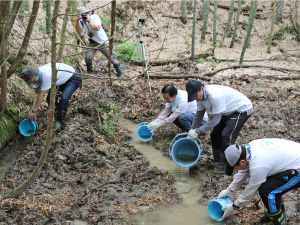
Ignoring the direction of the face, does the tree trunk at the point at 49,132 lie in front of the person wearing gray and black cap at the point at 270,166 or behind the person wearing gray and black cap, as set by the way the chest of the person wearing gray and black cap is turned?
in front

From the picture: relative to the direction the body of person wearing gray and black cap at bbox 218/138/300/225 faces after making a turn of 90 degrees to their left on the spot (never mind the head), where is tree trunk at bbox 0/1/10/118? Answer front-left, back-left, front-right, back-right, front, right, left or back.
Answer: right

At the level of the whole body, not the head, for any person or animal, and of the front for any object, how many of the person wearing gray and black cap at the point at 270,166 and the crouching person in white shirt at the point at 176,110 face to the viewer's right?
0

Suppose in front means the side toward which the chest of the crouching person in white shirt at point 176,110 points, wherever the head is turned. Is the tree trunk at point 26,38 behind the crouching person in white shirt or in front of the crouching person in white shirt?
in front

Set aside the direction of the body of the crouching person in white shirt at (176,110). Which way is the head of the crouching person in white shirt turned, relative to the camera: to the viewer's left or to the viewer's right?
to the viewer's left

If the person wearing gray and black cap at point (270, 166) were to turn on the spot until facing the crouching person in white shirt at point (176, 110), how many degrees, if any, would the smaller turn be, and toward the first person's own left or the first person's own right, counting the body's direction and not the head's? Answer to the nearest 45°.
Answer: approximately 45° to the first person's own right

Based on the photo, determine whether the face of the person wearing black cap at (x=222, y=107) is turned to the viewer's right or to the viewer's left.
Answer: to the viewer's left

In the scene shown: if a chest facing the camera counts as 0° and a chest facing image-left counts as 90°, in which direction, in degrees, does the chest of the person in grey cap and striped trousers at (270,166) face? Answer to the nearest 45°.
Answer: approximately 90°

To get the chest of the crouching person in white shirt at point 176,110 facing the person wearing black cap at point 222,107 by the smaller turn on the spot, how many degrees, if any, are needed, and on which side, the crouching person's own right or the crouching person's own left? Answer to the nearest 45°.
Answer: approximately 90° to the crouching person's own left

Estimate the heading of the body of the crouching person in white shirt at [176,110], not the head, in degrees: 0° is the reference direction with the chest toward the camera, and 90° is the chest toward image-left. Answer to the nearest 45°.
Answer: approximately 45°

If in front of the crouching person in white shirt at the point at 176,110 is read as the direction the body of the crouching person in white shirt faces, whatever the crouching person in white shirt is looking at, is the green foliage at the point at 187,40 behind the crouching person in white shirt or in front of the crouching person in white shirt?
behind
